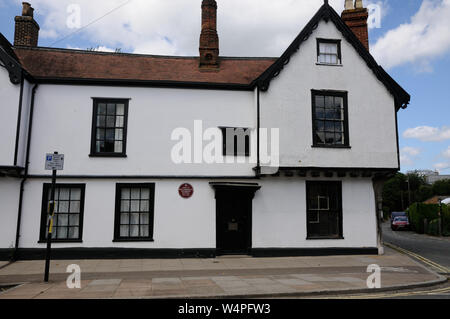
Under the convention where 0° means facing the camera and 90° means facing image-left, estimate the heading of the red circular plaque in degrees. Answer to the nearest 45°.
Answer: approximately 0°

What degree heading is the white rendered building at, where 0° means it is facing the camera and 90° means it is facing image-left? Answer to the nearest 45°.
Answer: approximately 0°

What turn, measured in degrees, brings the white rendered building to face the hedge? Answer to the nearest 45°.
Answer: approximately 135° to its left

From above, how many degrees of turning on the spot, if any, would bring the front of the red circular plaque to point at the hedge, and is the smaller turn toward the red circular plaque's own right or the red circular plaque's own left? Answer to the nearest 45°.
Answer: approximately 135° to the red circular plaque's own left
